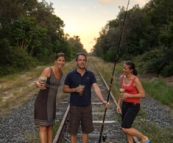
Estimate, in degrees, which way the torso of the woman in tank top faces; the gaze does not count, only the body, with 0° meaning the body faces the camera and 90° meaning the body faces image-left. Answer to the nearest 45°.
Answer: approximately 45°
